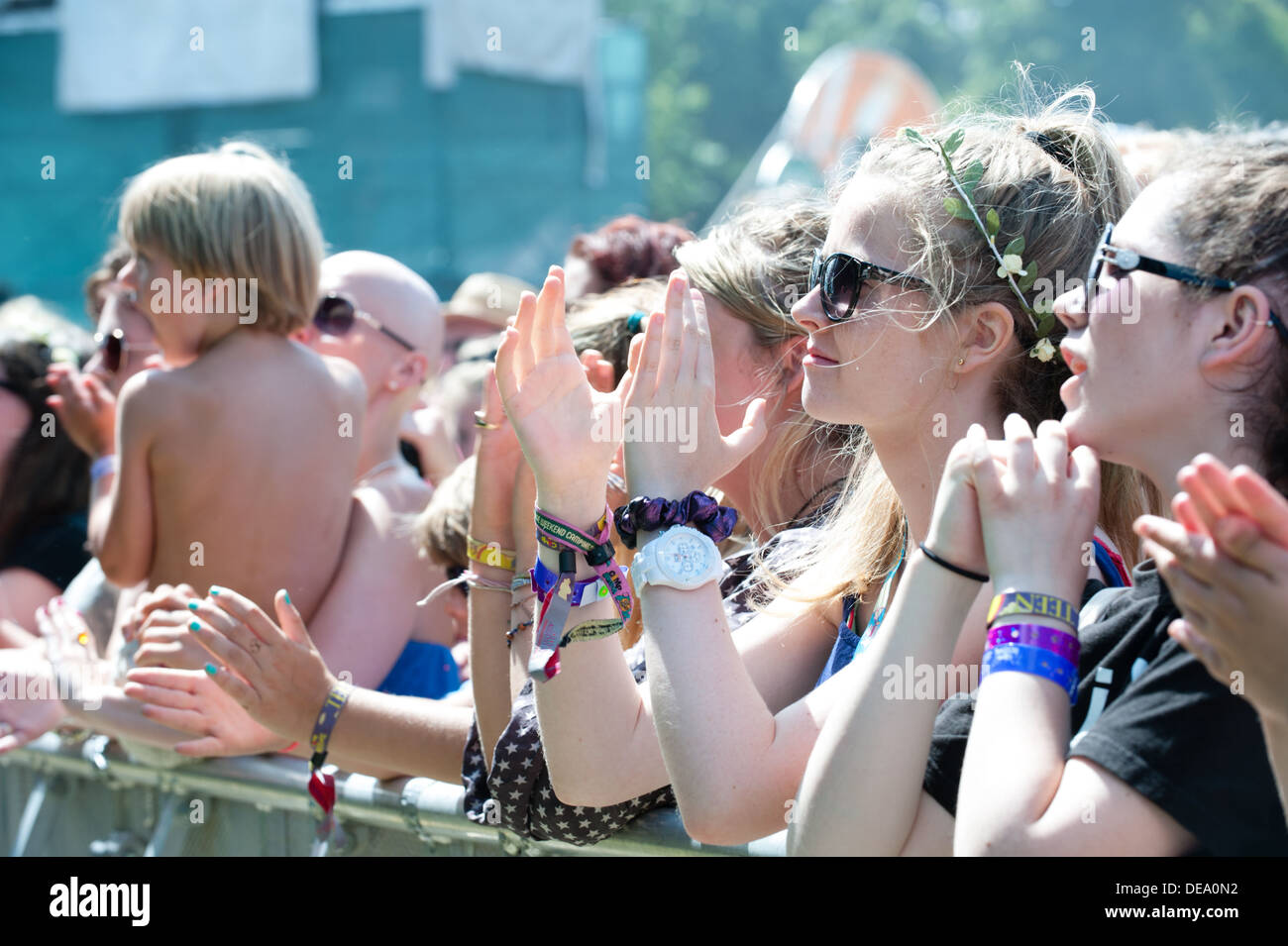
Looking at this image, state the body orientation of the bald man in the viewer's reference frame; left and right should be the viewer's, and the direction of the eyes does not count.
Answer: facing to the left of the viewer

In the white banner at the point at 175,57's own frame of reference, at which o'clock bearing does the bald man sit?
The bald man is roughly at 12 o'clock from the white banner.

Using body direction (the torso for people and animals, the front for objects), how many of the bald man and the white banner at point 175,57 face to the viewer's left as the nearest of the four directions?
1

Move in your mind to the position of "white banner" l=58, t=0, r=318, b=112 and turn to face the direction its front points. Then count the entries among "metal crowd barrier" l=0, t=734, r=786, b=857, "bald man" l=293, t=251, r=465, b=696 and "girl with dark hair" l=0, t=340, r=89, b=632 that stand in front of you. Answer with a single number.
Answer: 3

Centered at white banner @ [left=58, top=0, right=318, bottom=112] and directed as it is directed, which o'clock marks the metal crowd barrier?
The metal crowd barrier is roughly at 12 o'clock from the white banner.

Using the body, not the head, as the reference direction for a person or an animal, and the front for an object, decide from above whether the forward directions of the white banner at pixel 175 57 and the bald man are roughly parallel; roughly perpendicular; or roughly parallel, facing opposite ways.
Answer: roughly perpendicular
